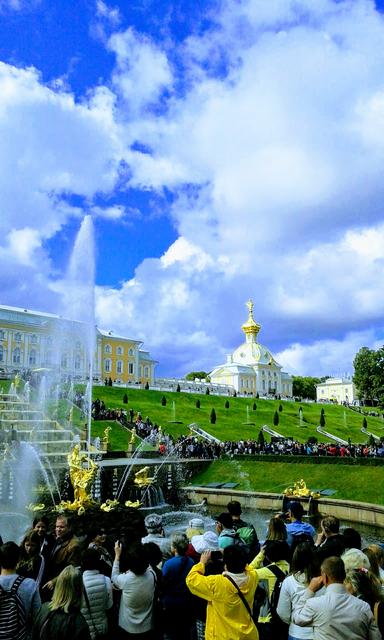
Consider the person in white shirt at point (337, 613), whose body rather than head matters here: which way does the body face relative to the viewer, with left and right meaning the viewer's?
facing away from the viewer and to the left of the viewer

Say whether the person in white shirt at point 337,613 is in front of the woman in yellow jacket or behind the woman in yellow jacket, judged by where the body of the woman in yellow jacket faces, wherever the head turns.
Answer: behind

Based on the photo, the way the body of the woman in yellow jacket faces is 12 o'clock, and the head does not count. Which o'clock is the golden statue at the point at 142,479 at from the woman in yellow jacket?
The golden statue is roughly at 1 o'clock from the woman in yellow jacket.

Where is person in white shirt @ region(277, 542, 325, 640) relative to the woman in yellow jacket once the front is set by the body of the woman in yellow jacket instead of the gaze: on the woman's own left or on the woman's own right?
on the woman's own right

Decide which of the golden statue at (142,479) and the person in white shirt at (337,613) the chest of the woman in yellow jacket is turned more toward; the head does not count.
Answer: the golden statue

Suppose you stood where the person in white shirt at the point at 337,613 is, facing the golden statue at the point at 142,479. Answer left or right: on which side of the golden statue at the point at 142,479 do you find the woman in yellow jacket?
left

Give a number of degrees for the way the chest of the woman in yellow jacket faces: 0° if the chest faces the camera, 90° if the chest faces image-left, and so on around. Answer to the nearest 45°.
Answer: approximately 135°
